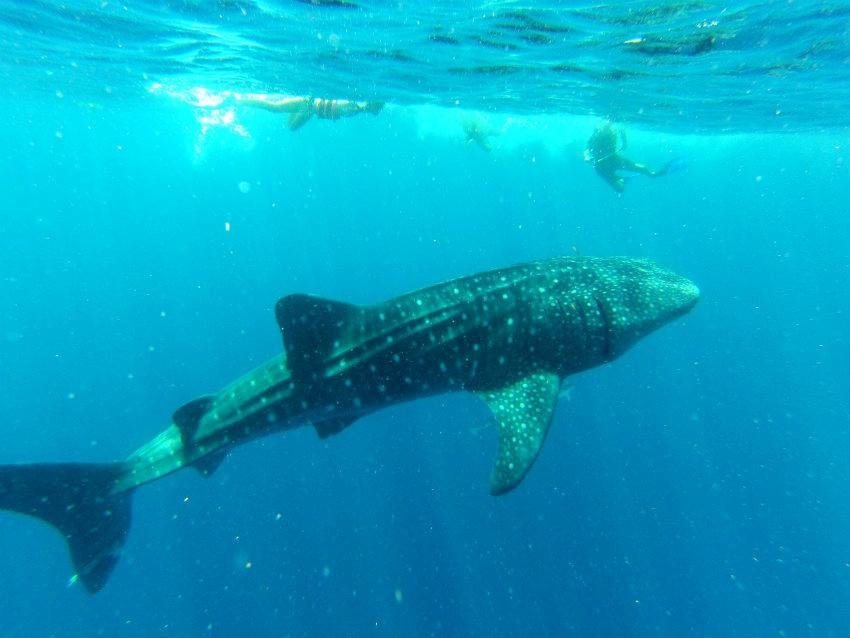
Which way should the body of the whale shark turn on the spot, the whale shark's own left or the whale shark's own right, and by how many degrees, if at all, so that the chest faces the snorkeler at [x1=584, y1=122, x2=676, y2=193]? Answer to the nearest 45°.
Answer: approximately 45° to the whale shark's own left

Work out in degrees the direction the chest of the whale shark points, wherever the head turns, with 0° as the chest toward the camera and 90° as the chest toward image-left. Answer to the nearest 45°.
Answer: approximately 270°

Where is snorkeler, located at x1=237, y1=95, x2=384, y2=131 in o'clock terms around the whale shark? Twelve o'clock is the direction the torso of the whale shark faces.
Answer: The snorkeler is roughly at 9 o'clock from the whale shark.
